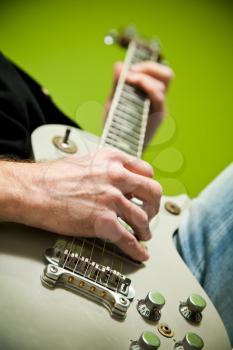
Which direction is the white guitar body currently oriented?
toward the camera
